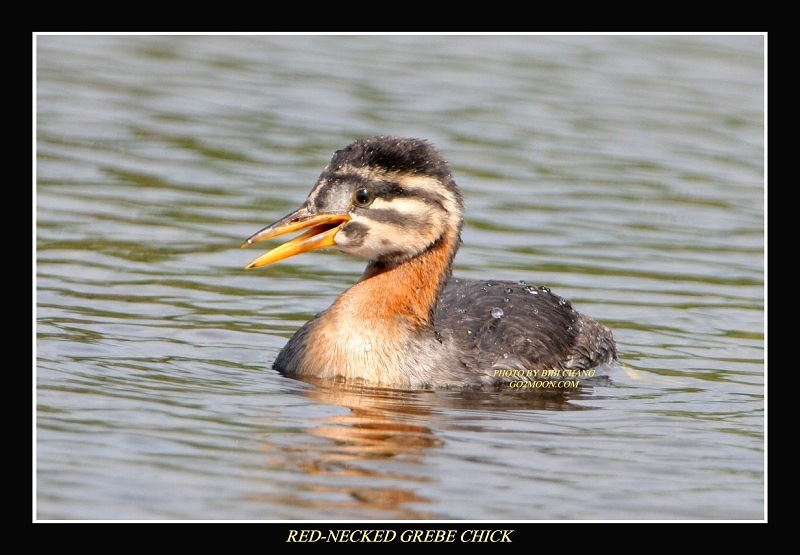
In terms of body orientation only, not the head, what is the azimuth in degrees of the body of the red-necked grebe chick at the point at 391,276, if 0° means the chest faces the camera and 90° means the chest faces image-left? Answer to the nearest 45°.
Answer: approximately 45°
